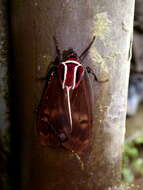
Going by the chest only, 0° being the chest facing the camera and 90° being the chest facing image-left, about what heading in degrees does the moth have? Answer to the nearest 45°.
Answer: approximately 180°
